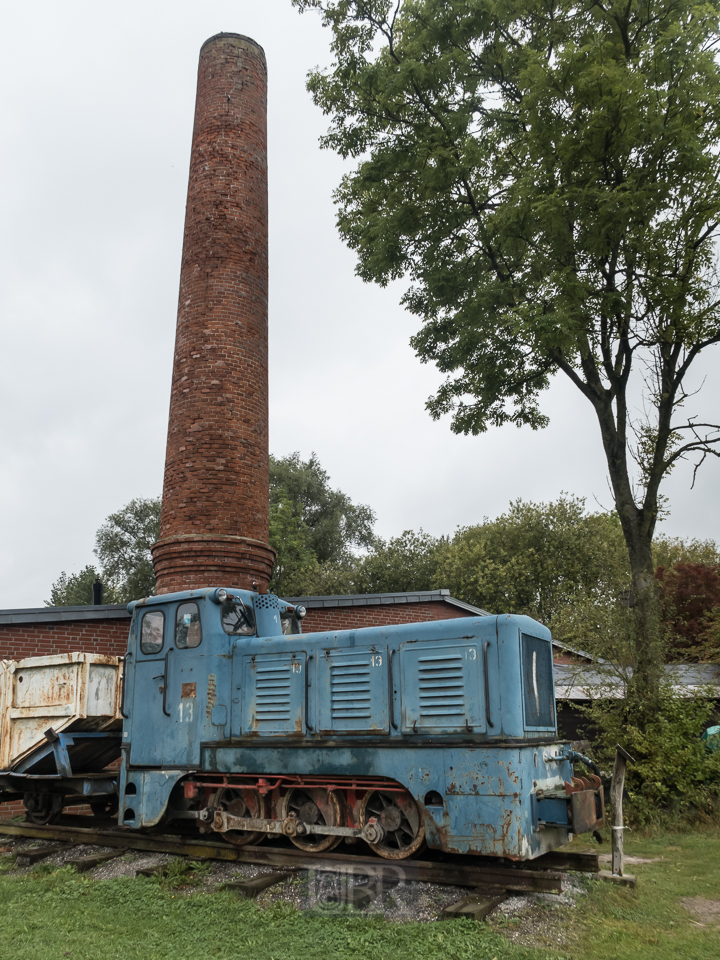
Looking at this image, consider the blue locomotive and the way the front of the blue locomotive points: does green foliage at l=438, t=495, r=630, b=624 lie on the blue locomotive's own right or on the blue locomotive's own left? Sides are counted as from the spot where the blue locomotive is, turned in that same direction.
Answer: on the blue locomotive's own left

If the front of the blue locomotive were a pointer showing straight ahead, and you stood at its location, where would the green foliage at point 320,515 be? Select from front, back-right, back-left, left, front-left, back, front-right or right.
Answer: back-left

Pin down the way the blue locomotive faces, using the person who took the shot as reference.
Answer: facing the viewer and to the right of the viewer
